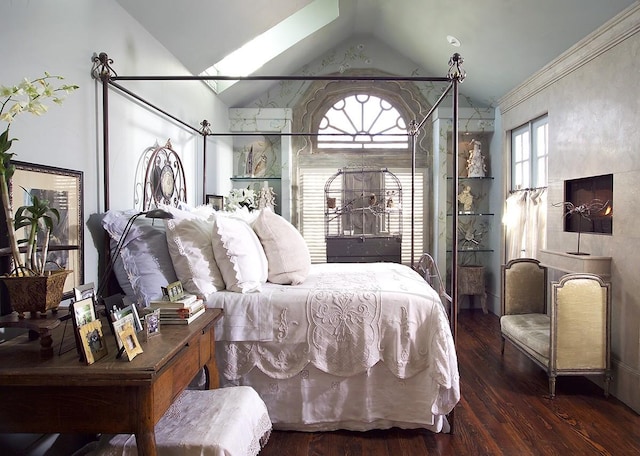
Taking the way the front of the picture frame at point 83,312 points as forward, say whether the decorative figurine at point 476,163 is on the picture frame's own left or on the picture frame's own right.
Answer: on the picture frame's own left

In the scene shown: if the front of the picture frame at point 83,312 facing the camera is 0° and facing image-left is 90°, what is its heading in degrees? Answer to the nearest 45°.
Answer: approximately 315°

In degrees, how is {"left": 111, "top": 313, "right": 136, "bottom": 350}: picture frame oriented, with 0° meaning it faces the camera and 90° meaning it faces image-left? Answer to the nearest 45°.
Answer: approximately 315°

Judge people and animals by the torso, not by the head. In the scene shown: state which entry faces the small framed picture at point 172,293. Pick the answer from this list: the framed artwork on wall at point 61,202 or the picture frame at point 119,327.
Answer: the framed artwork on wall
